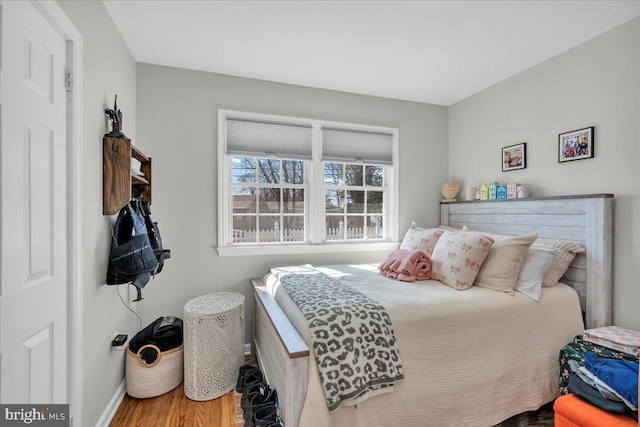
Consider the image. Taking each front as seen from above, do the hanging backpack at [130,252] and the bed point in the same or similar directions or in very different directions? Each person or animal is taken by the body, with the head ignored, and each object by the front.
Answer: very different directions

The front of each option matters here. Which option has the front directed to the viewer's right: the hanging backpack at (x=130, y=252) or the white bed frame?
the hanging backpack

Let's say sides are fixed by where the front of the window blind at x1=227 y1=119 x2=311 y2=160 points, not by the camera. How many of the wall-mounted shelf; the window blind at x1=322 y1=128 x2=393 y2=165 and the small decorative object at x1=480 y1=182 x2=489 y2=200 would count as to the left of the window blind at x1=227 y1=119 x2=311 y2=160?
2

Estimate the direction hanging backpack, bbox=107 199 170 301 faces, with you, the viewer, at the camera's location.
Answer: facing to the right of the viewer

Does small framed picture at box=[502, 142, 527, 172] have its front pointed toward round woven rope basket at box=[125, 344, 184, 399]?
yes

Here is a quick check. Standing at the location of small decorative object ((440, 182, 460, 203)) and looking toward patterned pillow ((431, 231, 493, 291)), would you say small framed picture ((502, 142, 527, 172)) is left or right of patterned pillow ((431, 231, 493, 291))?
left

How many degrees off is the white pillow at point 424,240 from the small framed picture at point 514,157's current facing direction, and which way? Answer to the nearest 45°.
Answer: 0° — it already faces it

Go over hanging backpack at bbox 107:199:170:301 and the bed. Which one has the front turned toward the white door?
the bed

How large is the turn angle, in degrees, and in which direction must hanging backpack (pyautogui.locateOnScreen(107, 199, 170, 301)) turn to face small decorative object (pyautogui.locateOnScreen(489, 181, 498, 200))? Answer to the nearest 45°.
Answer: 0° — it already faces it

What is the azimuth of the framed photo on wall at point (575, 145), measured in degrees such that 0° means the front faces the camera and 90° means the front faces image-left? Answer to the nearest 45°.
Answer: approximately 45°

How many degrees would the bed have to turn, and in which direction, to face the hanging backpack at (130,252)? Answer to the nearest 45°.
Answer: approximately 45° to its right
